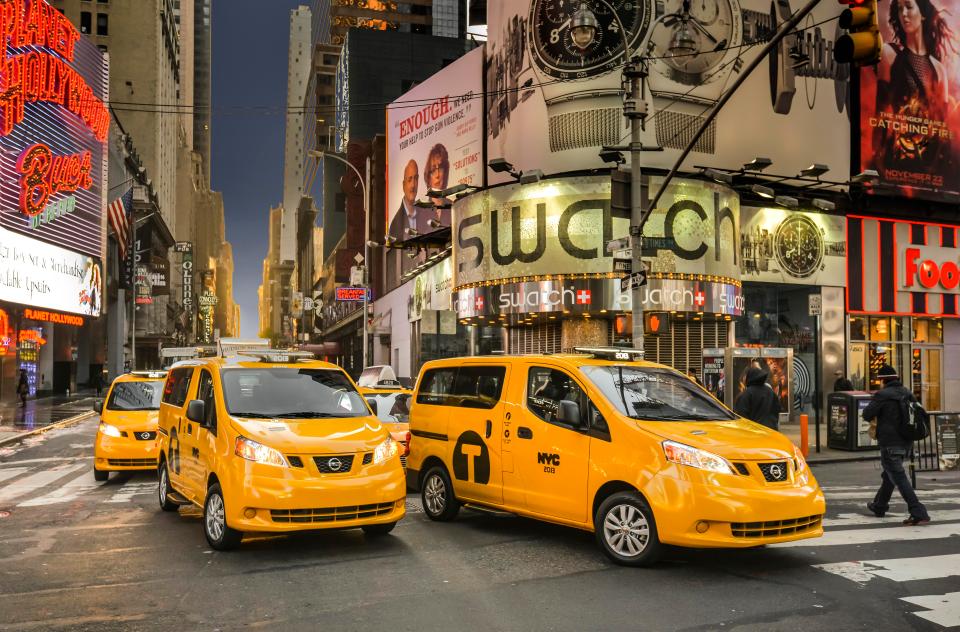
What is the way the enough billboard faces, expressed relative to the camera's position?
facing the viewer and to the left of the viewer

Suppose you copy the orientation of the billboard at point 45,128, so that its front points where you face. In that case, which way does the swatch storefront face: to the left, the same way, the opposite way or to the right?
to the right

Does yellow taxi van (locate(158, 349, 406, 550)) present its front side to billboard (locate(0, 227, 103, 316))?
no

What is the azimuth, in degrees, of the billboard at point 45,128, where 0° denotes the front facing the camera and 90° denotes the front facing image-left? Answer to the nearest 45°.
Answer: approximately 315°

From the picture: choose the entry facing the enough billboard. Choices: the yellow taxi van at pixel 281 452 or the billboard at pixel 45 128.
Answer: the billboard

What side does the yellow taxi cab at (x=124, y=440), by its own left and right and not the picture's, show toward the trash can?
left

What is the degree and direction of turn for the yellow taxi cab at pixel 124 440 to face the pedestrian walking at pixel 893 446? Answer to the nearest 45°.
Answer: approximately 45° to its left

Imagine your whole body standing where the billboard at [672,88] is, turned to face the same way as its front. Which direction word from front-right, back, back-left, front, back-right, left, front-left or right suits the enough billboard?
back-right

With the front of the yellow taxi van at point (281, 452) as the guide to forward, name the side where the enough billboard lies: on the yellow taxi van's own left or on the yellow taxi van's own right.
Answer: on the yellow taxi van's own left

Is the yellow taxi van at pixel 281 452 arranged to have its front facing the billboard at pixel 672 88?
no

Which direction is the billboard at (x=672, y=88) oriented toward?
toward the camera

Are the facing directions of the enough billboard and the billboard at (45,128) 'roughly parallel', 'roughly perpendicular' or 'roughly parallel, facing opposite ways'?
roughly perpendicular

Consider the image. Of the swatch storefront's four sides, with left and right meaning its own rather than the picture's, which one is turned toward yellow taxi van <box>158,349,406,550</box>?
front

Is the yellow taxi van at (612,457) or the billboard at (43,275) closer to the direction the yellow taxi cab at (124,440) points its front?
the yellow taxi van

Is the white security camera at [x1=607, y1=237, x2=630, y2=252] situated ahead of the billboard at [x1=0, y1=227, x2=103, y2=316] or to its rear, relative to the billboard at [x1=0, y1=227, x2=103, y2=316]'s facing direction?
ahead

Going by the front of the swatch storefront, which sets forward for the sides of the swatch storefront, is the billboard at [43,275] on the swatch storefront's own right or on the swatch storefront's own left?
on the swatch storefront's own right

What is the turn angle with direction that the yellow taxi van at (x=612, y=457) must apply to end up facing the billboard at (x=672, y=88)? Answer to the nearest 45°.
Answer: approximately 135° to its left

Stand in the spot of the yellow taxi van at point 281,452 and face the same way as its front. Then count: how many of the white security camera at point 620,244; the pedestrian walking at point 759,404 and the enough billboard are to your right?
0

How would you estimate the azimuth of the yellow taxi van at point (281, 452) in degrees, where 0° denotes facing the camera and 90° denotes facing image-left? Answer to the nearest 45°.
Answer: approximately 315°

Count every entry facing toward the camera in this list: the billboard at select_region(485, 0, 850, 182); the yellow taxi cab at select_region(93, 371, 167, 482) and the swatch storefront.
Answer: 3

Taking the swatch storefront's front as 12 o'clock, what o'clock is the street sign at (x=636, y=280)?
The street sign is roughly at 12 o'clock from the swatch storefront.

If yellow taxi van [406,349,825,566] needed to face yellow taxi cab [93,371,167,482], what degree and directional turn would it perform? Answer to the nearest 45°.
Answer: approximately 180°
